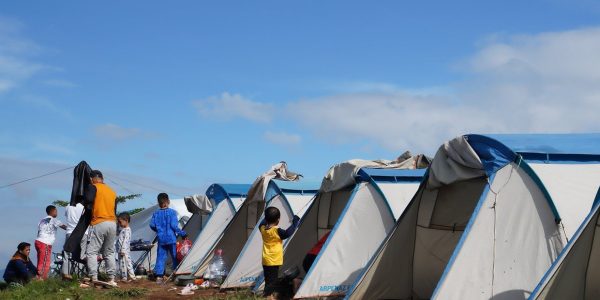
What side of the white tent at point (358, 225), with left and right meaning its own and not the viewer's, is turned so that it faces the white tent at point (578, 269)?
left

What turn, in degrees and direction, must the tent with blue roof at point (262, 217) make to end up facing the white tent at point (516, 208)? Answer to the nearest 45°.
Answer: approximately 90° to its left

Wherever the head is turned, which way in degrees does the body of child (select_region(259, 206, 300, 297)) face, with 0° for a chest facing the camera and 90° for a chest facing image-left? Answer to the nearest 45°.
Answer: approximately 225°

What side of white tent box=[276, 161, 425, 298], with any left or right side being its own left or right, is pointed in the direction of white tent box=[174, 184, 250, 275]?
right

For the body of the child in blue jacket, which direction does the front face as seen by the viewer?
away from the camera

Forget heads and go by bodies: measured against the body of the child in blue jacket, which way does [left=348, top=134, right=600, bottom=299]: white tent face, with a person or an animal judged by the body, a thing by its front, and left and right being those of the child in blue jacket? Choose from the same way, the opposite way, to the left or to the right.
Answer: to the left

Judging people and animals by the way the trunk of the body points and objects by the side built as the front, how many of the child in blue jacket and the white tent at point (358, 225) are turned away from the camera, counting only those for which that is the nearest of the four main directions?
1

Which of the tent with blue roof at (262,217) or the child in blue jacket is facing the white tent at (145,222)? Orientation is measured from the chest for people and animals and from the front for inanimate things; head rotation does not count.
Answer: the child in blue jacket

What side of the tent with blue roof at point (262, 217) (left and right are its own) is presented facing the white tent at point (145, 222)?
right

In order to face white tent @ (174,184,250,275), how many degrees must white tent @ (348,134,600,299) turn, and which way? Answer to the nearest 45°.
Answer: approximately 90° to its right

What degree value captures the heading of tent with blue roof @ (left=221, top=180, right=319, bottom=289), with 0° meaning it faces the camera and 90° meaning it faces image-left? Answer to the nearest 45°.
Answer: approximately 45°

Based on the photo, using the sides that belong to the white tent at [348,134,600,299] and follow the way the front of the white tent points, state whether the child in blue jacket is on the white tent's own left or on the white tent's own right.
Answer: on the white tent's own right

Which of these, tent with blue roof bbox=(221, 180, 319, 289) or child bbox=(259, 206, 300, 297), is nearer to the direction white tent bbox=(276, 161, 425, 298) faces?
the child

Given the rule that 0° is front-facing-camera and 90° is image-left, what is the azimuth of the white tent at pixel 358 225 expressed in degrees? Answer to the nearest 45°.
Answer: approximately 45°
